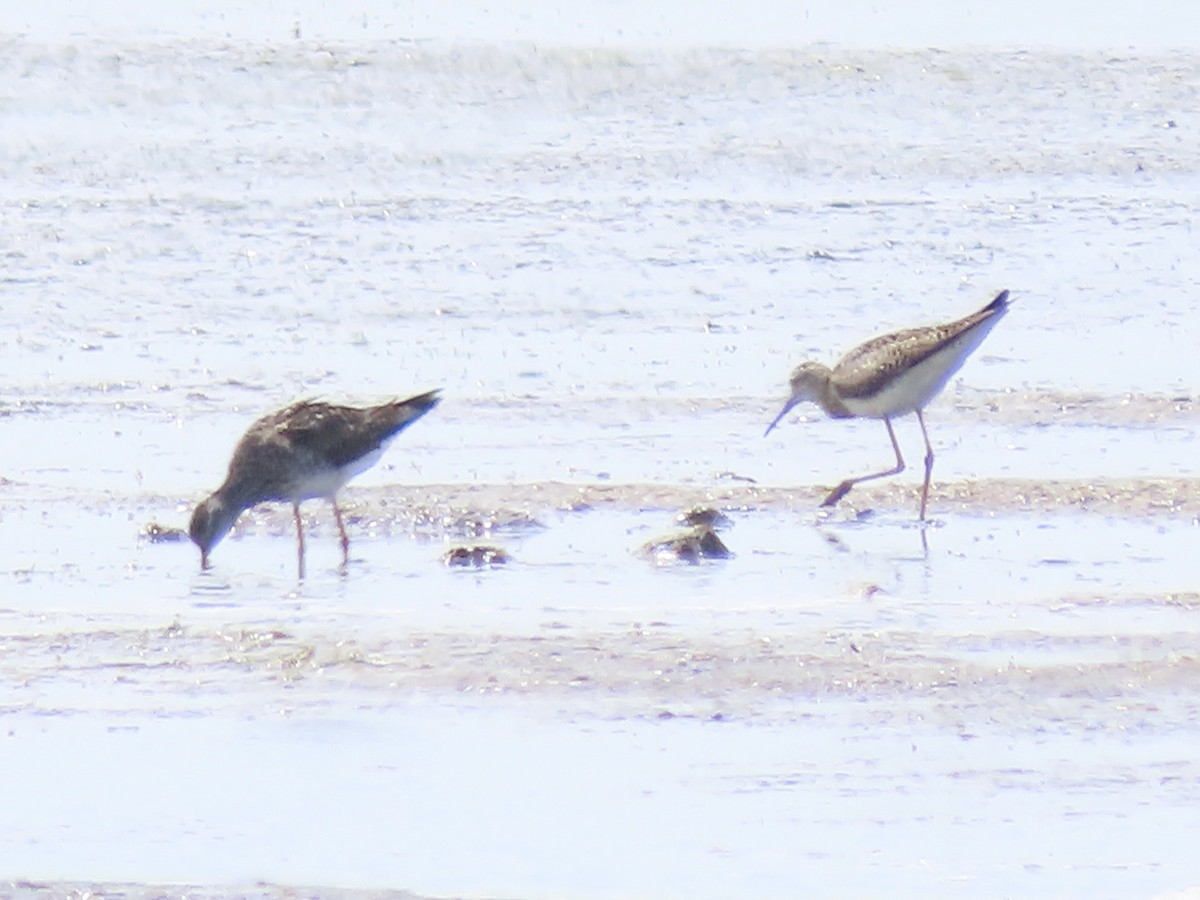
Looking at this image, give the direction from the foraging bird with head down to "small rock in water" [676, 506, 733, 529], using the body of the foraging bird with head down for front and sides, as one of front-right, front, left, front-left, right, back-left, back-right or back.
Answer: back

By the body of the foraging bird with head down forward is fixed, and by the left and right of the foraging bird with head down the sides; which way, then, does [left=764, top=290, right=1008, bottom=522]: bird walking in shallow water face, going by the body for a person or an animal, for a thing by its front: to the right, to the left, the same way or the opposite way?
the same way

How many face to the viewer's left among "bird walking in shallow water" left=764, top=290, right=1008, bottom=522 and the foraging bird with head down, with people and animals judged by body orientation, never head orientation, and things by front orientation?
2

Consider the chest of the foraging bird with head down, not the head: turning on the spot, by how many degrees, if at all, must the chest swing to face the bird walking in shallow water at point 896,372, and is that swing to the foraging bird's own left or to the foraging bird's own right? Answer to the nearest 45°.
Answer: approximately 180°

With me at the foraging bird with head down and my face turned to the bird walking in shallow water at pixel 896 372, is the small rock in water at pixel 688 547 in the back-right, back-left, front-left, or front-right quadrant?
front-right

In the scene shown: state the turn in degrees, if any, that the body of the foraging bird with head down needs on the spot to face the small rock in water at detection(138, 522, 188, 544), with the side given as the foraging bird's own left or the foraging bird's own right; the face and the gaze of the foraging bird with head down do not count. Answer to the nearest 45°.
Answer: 0° — it already faces it

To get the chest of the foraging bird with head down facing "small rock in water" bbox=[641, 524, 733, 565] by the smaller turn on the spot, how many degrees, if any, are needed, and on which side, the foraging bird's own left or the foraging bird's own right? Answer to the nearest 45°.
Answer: approximately 135° to the foraging bird's own left

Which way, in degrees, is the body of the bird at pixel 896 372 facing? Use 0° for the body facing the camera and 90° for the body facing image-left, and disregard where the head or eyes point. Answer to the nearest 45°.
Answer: approximately 90°

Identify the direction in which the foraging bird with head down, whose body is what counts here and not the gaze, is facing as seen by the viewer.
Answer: to the viewer's left

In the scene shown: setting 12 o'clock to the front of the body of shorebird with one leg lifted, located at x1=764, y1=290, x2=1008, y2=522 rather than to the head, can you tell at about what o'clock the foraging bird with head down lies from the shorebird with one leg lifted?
The foraging bird with head down is roughly at 11 o'clock from the shorebird with one leg lifted.
